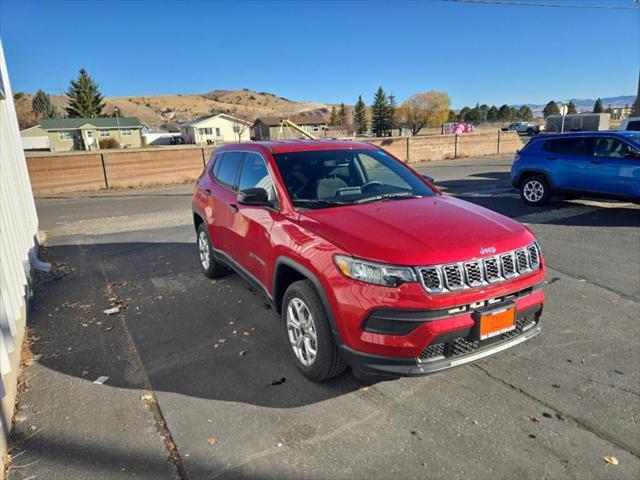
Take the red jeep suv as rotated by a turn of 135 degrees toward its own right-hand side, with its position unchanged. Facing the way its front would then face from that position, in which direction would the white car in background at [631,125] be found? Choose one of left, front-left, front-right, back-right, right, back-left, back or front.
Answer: back-right

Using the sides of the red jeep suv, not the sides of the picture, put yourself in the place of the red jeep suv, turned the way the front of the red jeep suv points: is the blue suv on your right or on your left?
on your left

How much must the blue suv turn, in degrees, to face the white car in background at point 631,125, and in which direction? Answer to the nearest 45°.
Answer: approximately 90° to its left

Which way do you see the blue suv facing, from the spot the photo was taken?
facing to the right of the viewer

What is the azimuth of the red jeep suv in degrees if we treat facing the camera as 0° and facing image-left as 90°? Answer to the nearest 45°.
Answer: approximately 315°

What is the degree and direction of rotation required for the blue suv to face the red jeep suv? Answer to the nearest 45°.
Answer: approximately 90° to its right
